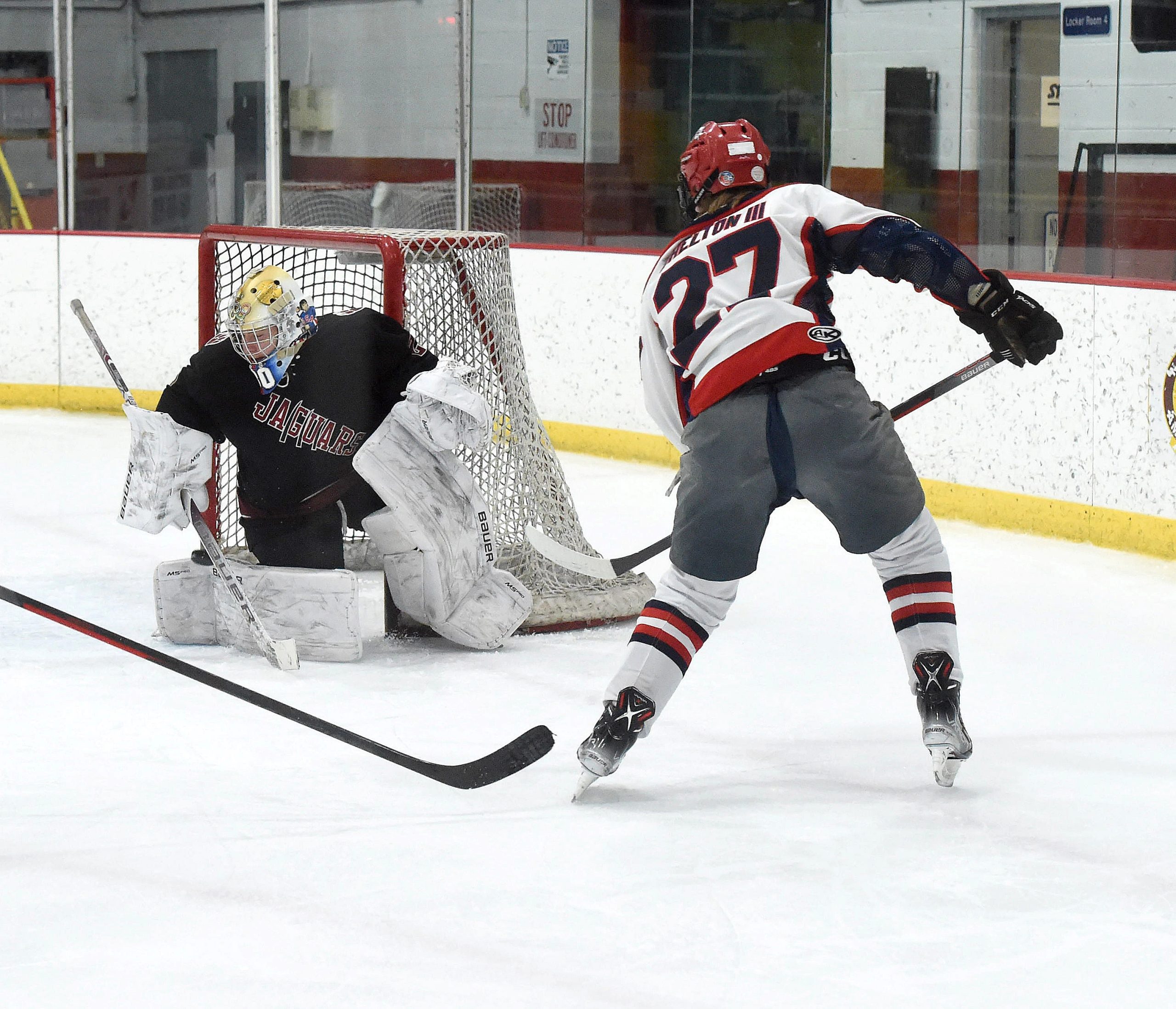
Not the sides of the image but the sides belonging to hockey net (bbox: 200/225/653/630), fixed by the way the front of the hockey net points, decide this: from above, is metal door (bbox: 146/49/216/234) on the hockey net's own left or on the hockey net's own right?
on the hockey net's own right

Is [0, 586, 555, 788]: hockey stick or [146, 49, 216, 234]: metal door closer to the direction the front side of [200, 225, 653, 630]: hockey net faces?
the hockey stick

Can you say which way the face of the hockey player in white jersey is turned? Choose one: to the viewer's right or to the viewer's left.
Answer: to the viewer's left

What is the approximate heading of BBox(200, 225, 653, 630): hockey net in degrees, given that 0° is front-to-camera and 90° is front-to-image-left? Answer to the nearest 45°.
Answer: approximately 45°

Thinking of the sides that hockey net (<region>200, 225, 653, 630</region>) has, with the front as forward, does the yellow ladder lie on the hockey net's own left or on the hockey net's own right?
on the hockey net's own right
